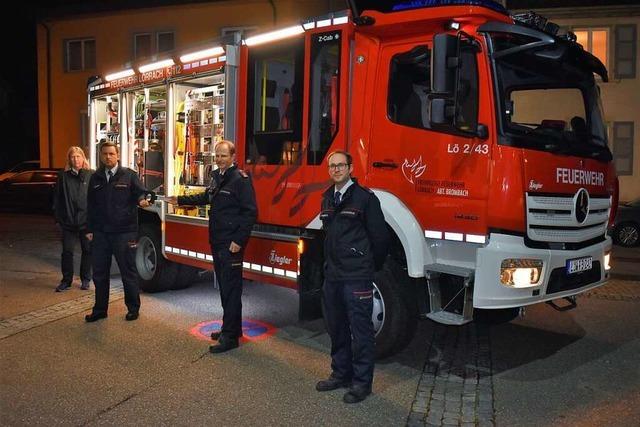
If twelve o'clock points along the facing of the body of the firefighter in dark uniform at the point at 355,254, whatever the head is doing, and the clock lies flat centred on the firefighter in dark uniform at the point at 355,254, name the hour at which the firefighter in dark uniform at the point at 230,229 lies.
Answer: the firefighter in dark uniform at the point at 230,229 is roughly at 3 o'clock from the firefighter in dark uniform at the point at 355,254.

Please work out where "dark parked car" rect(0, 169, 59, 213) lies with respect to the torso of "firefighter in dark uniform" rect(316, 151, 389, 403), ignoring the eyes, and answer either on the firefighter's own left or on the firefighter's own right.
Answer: on the firefighter's own right

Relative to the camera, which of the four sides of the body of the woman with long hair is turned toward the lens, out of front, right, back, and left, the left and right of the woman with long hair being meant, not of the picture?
front

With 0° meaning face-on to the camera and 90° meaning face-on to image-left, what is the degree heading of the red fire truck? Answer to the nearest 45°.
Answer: approximately 315°

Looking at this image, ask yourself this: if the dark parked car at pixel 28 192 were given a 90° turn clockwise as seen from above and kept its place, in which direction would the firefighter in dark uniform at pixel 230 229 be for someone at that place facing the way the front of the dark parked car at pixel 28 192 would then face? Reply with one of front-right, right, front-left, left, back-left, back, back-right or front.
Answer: back

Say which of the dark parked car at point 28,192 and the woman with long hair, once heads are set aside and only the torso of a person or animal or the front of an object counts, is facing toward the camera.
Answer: the woman with long hair

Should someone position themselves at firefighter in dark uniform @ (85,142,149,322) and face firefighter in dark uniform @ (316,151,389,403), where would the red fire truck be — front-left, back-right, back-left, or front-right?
front-left

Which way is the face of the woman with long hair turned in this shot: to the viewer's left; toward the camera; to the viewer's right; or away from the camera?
toward the camera

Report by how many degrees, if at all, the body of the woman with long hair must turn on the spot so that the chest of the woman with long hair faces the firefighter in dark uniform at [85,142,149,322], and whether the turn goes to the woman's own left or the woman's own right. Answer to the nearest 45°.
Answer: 0° — they already face them

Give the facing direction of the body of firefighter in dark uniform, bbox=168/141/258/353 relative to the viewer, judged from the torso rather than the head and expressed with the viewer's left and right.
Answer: facing the viewer and to the left of the viewer

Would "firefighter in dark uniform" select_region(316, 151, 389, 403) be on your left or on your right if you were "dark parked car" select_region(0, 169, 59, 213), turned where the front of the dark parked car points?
on your left

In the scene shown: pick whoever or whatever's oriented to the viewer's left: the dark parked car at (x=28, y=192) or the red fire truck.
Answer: the dark parked car

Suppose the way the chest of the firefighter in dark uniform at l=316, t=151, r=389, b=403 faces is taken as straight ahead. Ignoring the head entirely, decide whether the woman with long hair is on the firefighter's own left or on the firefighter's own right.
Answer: on the firefighter's own right

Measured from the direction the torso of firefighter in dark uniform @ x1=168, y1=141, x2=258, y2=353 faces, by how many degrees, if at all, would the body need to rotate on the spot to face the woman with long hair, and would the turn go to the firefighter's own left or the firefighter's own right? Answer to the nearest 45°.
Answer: approximately 90° to the firefighter's own right

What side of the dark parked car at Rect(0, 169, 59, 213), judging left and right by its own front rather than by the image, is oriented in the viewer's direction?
left

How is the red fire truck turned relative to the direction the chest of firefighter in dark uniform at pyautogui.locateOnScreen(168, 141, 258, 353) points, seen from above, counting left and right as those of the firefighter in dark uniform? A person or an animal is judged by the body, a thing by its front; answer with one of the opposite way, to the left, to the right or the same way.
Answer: to the left

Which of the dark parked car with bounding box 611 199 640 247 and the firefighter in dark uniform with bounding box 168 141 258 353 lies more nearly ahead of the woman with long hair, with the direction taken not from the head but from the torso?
the firefighter in dark uniform

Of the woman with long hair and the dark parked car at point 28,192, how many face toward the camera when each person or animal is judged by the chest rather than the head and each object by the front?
1
